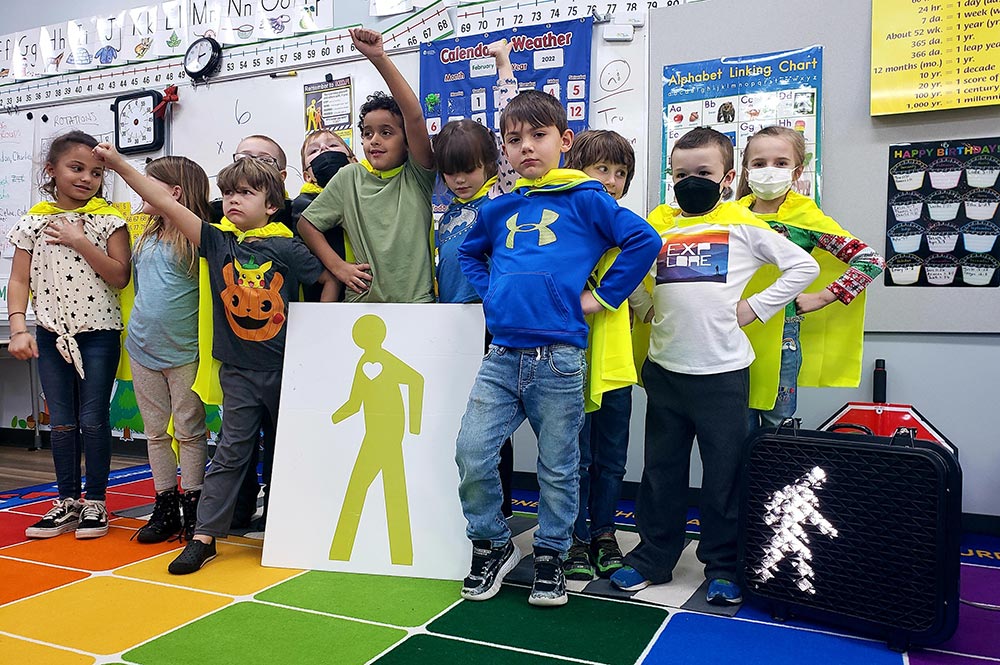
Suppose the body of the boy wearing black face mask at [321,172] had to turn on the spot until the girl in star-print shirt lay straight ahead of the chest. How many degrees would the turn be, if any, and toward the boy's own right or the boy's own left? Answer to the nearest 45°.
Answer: approximately 90° to the boy's own right

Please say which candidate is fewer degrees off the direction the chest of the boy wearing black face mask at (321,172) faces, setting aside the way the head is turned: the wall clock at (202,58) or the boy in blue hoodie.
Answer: the boy in blue hoodie

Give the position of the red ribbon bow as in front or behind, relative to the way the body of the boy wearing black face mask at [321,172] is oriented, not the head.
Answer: behind

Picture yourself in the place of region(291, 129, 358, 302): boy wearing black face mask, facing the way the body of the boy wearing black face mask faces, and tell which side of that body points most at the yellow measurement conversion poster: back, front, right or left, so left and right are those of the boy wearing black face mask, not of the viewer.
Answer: left

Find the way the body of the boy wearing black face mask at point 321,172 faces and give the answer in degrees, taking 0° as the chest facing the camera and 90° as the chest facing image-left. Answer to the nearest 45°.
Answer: approximately 0°

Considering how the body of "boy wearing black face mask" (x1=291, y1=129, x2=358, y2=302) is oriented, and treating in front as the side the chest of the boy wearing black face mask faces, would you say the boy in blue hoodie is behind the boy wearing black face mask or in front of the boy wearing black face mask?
in front

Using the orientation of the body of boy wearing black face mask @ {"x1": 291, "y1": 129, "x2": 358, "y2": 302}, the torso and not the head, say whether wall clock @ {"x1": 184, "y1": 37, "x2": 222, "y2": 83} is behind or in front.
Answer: behind

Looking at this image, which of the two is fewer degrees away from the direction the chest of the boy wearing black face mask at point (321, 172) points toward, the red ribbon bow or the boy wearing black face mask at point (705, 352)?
the boy wearing black face mask

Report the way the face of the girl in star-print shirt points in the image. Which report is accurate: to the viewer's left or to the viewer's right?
to the viewer's right

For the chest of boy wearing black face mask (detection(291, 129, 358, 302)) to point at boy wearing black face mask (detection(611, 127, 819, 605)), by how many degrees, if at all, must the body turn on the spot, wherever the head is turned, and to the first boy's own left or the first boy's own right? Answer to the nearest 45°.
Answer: approximately 45° to the first boy's own left
